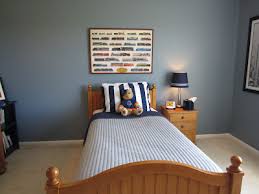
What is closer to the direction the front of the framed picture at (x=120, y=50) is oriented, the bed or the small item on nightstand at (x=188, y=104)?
the bed

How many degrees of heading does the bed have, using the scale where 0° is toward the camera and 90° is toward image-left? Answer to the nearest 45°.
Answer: approximately 0°

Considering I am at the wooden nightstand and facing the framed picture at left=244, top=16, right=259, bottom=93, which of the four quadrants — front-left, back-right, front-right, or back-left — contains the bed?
back-right

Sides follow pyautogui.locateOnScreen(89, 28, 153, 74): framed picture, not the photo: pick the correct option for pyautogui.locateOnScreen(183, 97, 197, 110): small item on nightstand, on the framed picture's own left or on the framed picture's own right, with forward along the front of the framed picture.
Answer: on the framed picture's own left

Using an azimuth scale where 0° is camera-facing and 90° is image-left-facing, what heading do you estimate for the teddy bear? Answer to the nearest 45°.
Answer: approximately 0°

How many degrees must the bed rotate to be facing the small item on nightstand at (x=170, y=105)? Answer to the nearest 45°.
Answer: approximately 180°

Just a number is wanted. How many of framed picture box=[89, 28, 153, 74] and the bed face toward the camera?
2

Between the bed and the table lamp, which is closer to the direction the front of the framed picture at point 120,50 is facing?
the bed
